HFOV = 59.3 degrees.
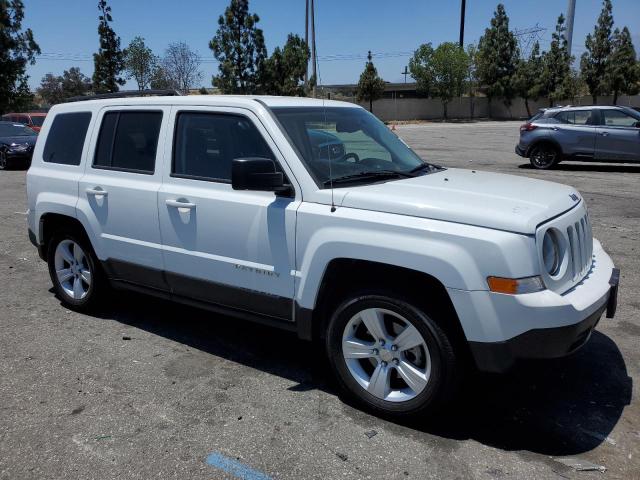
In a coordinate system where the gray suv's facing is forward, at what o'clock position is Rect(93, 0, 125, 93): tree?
The tree is roughly at 7 o'clock from the gray suv.

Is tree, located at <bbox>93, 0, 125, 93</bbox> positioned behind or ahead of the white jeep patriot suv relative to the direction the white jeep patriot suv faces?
behind

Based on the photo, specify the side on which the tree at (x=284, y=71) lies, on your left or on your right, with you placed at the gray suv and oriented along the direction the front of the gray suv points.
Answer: on your left

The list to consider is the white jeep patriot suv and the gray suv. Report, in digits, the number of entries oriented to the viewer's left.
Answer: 0

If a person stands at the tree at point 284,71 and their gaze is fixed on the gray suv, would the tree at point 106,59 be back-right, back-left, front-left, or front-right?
back-right

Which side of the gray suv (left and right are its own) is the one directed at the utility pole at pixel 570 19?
left

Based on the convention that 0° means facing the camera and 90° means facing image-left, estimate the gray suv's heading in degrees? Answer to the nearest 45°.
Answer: approximately 270°

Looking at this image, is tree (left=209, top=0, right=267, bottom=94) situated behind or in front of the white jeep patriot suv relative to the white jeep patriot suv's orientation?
behind

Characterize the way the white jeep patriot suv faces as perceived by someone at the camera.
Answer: facing the viewer and to the right of the viewer
